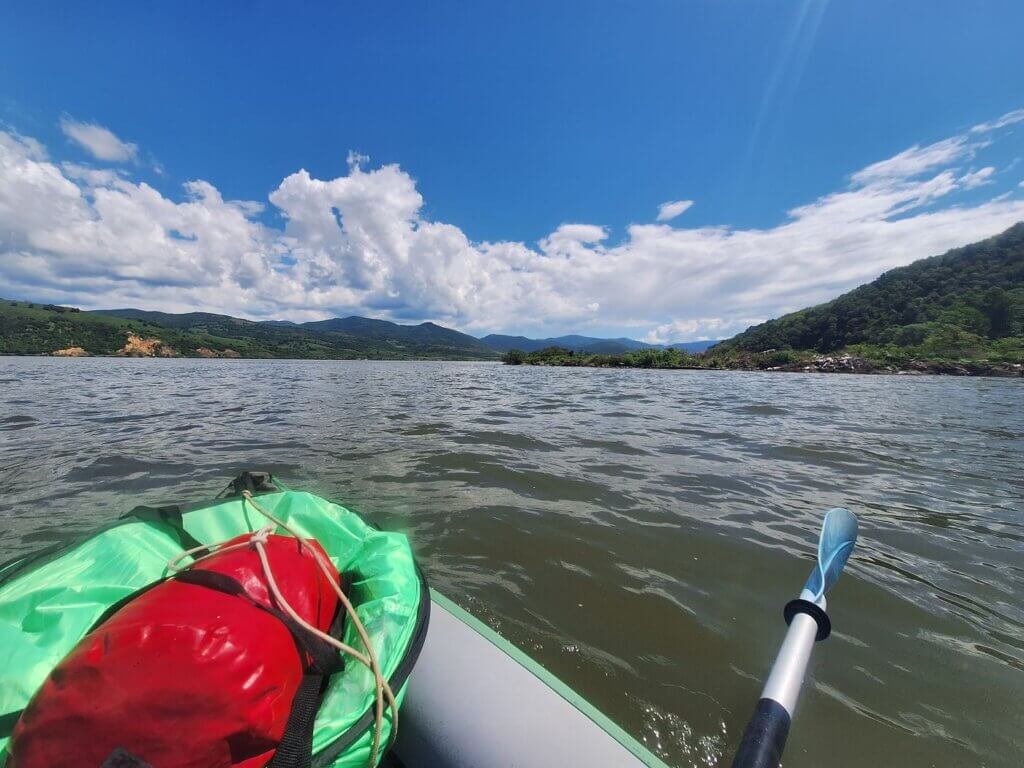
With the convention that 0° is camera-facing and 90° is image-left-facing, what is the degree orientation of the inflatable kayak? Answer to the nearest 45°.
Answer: approximately 180°
